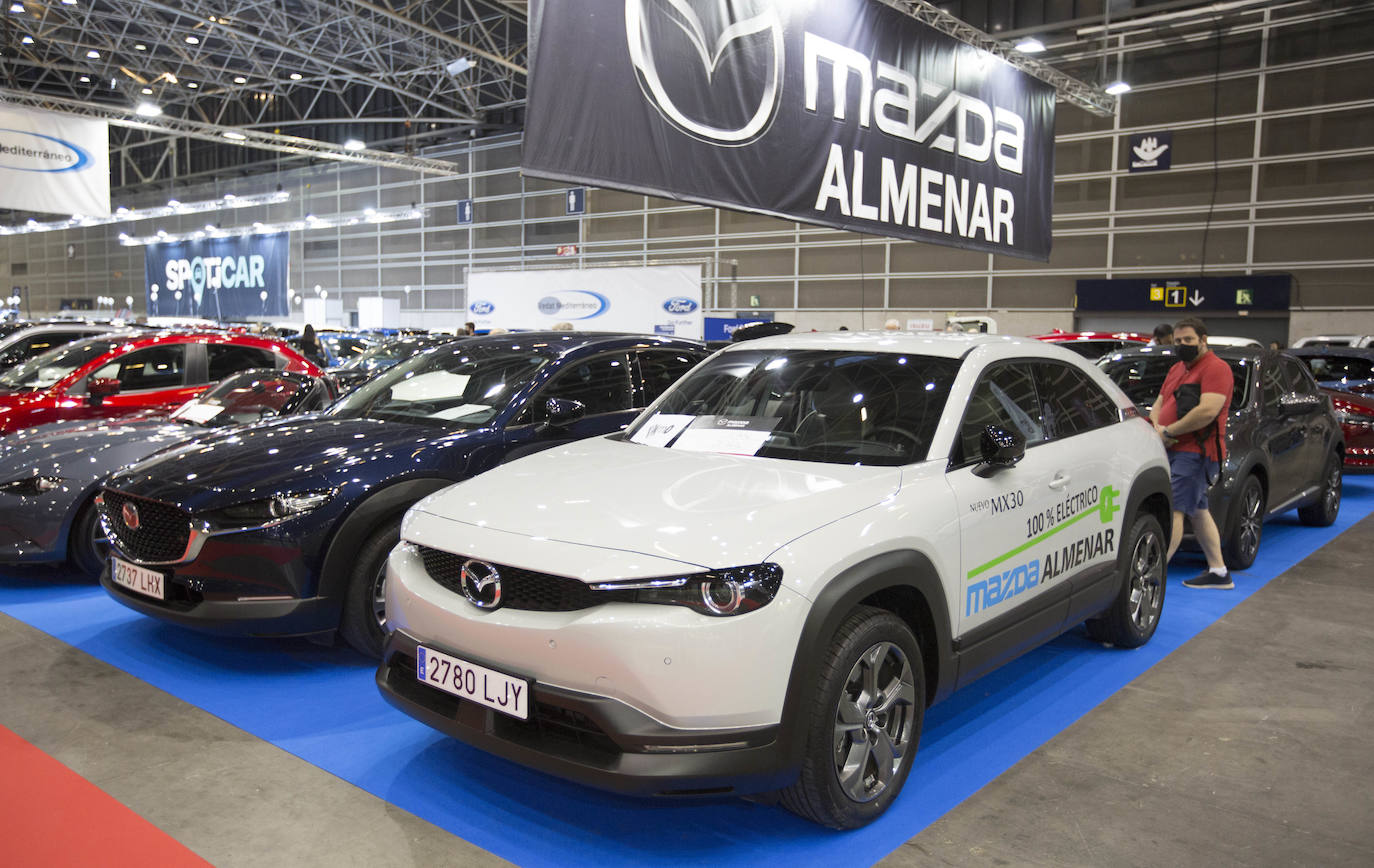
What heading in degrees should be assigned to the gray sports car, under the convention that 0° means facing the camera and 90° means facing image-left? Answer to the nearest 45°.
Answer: approximately 45°

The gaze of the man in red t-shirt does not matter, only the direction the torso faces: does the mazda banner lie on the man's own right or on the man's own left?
on the man's own right

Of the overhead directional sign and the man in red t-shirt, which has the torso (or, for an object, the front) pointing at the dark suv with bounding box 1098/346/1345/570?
the overhead directional sign

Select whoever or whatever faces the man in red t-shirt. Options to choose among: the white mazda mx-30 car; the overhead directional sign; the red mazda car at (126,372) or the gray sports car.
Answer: the overhead directional sign

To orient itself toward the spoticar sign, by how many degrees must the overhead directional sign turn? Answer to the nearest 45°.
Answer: approximately 90° to its right

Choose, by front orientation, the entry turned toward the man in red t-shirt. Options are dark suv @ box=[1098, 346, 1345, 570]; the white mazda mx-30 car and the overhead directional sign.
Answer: the overhead directional sign

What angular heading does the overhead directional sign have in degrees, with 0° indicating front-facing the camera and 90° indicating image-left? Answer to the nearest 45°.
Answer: approximately 0°

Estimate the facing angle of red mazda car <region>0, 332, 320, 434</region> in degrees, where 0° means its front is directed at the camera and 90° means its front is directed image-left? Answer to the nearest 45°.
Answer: approximately 45°

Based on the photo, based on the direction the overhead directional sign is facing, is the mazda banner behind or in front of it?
in front

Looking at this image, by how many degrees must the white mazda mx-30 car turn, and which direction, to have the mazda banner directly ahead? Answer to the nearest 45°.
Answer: approximately 135° to its right

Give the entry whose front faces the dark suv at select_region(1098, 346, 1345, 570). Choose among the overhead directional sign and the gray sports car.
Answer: the overhead directional sign

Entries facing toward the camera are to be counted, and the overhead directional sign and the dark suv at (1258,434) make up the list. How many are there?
1

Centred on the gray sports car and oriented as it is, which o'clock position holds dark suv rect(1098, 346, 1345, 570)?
The dark suv is roughly at 8 o'clock from the gray sports car.

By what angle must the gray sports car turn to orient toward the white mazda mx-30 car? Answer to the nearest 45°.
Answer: approximately 90° to its left

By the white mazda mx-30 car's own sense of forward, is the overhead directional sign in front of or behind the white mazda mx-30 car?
behind
